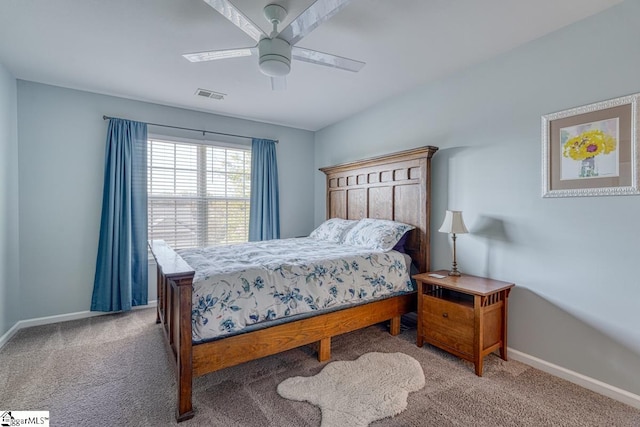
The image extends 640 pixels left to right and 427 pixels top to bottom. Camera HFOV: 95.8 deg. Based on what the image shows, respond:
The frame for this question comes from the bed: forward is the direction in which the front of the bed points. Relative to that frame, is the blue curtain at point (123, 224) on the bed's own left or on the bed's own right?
on the bed's own right

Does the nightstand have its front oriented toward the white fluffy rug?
yes

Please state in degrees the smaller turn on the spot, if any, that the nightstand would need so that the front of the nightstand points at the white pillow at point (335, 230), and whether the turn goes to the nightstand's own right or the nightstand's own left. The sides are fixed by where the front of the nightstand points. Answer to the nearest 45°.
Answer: approximately 90° to the nightstand's own right

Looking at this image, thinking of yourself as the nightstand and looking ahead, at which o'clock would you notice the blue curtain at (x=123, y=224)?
The blue curtain is roughly at 1 o'clock from the nightstand.

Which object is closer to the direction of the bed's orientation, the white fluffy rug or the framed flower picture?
the white fluffy rug

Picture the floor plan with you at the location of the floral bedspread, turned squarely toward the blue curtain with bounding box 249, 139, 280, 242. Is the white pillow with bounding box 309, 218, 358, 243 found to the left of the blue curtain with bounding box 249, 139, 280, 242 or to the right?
right

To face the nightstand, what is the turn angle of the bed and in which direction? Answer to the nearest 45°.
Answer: approximately 135° to its left

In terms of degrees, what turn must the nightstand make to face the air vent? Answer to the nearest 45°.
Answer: approximately 45° to its right

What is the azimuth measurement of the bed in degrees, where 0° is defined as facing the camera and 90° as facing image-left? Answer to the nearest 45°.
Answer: approximately 45°

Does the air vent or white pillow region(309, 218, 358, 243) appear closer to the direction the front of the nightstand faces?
the air vent

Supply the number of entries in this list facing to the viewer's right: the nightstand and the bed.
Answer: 0

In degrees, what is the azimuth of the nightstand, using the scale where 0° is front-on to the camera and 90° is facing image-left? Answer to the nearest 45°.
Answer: approximately 45°
